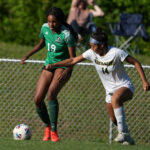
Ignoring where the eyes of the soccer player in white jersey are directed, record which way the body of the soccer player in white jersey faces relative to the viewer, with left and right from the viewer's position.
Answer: facing the viewer and to the left of the viewer

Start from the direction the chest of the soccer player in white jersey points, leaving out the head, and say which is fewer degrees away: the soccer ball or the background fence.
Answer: the soccer ball

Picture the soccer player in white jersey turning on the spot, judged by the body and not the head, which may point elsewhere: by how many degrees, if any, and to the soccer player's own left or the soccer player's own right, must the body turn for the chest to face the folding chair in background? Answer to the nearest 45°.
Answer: approximately 135° to the soccer player's own right

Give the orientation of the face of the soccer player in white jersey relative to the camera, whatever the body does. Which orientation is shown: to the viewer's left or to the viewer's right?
to the viewer's left

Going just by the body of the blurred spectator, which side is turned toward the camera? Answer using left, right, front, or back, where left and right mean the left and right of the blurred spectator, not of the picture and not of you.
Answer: front

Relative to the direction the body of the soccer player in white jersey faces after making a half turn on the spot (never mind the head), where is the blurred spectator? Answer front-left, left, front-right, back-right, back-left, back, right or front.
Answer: front-left

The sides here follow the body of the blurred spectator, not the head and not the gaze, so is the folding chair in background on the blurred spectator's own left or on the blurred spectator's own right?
on the blurred spectator's own left
